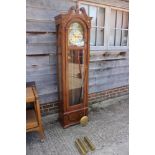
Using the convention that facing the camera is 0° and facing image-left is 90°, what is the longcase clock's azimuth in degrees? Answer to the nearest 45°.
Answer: approximately 315°
